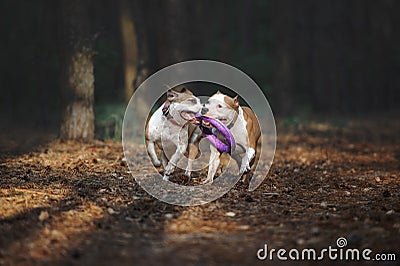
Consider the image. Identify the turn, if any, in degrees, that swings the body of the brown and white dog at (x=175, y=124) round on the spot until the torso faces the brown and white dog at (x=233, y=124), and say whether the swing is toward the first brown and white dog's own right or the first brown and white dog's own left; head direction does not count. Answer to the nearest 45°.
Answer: approximately 45° to the first brown and white dog's own left

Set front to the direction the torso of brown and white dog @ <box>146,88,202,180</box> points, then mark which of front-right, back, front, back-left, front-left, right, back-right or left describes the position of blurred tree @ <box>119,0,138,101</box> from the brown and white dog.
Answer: back-left

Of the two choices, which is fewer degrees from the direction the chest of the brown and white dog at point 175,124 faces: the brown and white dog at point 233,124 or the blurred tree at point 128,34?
the brown and white dog

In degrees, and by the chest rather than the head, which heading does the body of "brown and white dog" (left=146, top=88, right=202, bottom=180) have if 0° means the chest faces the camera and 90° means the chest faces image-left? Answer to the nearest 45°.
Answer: approximately 315°

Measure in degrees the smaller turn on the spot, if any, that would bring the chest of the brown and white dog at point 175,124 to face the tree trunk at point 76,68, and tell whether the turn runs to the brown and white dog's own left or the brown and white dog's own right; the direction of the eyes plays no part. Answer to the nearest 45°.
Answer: approximately 180°

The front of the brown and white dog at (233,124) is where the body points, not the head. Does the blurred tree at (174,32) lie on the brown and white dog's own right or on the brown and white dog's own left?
on the brown and white dog's own right

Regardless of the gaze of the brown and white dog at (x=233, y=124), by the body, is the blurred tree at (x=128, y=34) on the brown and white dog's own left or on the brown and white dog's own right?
on the brown and white dog's own right

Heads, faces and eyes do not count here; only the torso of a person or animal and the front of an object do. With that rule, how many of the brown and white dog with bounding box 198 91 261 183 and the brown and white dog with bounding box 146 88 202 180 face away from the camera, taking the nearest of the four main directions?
0

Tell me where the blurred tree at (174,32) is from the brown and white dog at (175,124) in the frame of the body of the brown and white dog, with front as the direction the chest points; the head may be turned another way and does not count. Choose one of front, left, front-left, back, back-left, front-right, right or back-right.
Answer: back-left

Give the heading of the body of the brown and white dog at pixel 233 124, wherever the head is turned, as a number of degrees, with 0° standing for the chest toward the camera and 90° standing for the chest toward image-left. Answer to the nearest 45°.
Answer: approximately 45°

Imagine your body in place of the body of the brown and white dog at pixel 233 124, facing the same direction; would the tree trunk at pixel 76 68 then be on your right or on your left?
on your right
